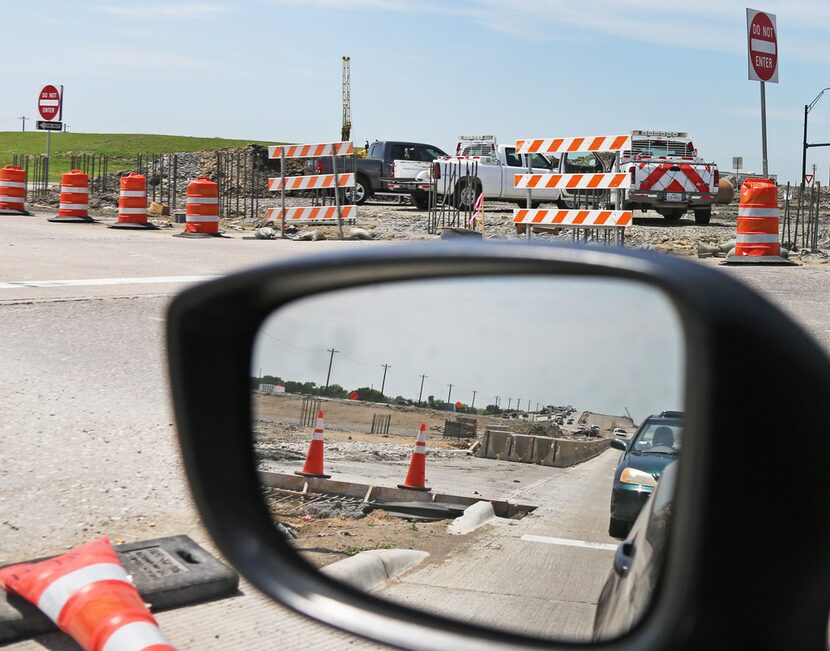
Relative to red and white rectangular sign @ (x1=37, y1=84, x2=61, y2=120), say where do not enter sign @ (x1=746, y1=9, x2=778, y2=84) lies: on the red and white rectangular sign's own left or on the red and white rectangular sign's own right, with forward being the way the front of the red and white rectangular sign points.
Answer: on the red and white rectangular sign's own left

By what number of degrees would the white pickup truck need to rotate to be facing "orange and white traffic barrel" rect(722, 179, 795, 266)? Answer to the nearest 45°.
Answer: approximately 135° to its right

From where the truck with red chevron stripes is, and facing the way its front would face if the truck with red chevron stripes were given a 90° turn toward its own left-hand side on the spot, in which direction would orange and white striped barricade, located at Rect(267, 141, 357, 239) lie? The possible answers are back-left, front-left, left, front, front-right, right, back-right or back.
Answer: front-left

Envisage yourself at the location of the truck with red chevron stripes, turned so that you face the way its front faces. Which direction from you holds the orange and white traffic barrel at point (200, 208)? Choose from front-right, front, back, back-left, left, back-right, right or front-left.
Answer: back-left

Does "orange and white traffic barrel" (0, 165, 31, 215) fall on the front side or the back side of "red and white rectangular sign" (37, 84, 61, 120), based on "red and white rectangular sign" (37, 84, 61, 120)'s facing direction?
on the front side

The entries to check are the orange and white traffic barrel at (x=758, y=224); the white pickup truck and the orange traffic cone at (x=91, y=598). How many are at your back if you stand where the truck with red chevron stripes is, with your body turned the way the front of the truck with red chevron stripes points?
2

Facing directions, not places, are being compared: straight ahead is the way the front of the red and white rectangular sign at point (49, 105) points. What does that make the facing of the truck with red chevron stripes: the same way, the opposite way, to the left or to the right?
the opposite way

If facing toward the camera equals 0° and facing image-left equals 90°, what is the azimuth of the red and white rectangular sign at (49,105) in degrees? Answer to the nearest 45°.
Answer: approximately 45°

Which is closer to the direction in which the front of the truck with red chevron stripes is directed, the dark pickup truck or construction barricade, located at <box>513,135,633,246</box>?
the dark pickup truck

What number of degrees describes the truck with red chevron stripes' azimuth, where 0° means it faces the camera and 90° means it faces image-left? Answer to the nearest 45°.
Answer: approximately 180°

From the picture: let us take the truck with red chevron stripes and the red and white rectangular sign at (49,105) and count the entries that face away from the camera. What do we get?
1

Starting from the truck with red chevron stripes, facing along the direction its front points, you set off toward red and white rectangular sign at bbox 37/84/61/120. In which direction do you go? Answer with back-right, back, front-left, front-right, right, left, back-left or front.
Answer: left

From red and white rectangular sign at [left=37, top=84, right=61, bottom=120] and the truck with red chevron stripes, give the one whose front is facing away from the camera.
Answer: the truck with red chevron stripes

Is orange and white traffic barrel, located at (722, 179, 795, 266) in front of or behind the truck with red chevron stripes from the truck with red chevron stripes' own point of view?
behind
